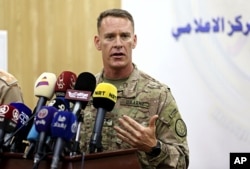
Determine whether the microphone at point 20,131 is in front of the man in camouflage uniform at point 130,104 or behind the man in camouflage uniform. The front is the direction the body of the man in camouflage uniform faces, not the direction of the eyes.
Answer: in front

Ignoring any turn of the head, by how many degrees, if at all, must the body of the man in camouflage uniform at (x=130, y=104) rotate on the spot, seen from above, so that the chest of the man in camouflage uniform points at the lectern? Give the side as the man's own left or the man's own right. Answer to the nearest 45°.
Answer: approximately 45° to the man's own left

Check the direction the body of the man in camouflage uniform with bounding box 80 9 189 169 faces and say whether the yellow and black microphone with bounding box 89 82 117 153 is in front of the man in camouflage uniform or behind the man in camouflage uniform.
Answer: in front

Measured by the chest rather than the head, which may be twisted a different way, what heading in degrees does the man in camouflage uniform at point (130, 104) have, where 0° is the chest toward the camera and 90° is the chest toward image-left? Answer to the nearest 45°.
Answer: approximately 45°
